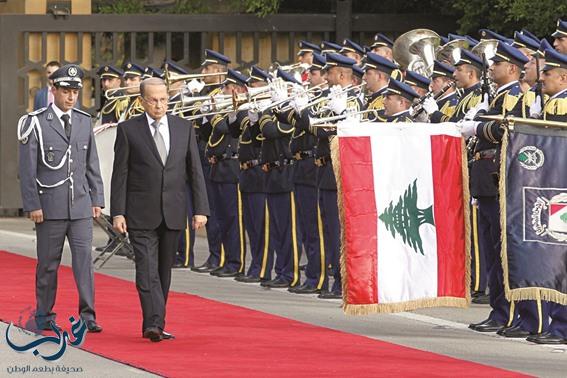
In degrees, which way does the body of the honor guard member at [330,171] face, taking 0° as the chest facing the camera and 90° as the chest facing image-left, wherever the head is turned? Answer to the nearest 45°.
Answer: approximately 90°

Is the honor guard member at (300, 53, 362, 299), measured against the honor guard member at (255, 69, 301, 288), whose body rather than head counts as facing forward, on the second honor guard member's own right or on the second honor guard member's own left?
on the second honor guard member's own left

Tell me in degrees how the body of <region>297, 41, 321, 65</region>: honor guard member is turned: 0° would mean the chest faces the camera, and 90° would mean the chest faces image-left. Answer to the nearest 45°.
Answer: approximately 90°

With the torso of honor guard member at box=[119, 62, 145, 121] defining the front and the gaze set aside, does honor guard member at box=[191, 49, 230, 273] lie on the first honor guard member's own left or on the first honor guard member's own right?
on the first honor guard member's own left

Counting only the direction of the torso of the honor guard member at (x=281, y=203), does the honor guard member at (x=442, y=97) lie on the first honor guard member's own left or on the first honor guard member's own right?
on the first honor guard member's own left

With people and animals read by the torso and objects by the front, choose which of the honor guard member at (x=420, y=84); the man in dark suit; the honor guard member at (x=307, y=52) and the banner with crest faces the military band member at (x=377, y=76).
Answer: the honor guard member at (x=420, y=84)

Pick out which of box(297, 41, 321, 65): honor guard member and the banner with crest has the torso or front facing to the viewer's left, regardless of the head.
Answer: the honor guard member

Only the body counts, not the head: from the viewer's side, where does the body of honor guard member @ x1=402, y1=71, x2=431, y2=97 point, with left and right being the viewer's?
facing to the left of the viewer

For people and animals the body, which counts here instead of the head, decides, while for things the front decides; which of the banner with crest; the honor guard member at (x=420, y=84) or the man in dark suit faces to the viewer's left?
the honor guard member

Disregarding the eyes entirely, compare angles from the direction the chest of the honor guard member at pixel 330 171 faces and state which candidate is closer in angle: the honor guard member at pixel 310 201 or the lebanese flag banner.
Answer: the honor guard member

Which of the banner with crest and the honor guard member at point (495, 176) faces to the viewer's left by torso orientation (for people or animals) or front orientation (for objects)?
the honor guard member

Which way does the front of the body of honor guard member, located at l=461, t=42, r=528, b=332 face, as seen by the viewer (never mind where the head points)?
to the viewer's left

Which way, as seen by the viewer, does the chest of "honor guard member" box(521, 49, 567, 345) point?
to the viewer's left

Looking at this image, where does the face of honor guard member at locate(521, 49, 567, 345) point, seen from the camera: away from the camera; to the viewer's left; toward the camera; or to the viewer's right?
to the viewer's left

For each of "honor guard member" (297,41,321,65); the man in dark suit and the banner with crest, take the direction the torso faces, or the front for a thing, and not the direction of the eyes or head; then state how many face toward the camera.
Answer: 2
